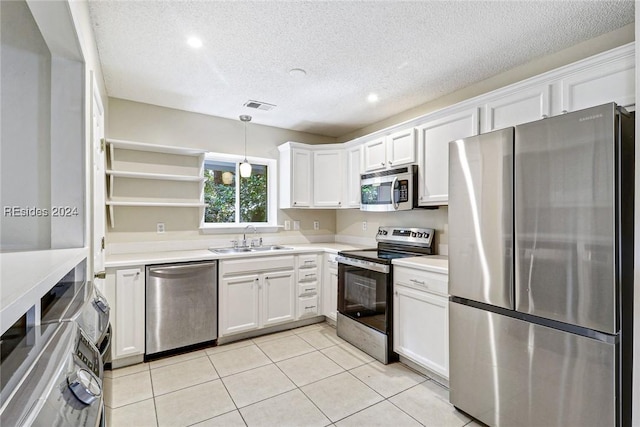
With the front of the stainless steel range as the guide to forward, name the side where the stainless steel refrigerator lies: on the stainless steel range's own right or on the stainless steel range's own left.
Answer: on the stainless steel range's own left

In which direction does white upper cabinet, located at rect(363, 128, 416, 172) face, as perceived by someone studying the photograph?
facing the viewer and to the left of the viewer

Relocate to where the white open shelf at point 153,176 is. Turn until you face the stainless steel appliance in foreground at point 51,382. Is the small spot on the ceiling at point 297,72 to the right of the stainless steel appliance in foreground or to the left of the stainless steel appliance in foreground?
left

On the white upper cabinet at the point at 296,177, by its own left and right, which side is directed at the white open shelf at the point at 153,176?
right

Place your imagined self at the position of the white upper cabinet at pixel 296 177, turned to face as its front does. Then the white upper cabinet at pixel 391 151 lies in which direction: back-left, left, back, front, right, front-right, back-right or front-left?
front

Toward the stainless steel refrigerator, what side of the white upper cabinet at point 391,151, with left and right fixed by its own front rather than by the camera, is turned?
left

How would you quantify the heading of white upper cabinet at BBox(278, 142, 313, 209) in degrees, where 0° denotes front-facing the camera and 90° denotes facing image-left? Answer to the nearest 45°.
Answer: approximately 315°

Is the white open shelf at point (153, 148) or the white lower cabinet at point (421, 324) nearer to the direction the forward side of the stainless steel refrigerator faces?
the white open shelf

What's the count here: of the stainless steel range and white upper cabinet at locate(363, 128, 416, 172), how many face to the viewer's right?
0

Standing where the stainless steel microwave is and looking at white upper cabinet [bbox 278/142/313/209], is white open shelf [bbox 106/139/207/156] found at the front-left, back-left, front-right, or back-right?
front-left

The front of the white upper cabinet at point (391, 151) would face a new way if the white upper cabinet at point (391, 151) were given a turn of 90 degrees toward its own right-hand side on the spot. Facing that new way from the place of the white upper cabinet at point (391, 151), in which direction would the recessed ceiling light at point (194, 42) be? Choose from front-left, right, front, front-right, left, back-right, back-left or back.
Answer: left

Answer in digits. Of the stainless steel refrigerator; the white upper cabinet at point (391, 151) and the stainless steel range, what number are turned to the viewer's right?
0

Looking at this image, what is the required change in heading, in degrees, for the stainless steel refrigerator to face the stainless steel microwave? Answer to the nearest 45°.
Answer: approximately 90° to its right
